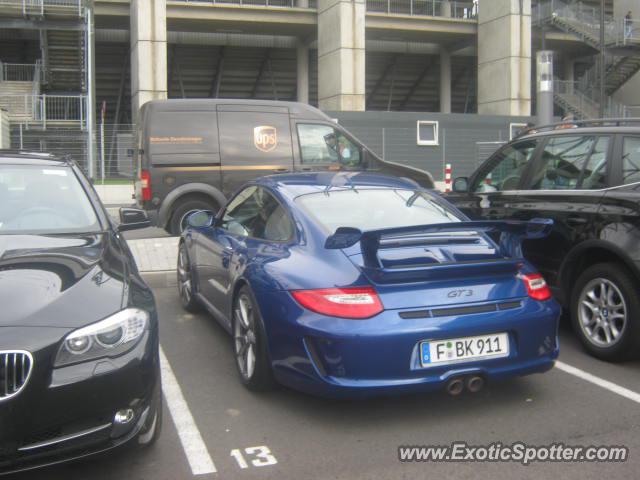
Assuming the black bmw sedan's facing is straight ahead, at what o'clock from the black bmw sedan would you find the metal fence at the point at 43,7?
The metal fence is roughly at 6 o'clock from the black bmw sedan.

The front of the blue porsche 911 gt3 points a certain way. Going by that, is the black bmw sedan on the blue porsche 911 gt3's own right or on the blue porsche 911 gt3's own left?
on the blue porsche 911 gt3's own left

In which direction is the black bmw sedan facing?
toward the camera

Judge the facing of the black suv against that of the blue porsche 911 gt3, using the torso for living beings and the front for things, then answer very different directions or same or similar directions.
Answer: same or similar directions

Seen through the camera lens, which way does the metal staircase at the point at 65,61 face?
facing the viewer

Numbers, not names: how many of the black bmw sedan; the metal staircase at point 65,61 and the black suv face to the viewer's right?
0

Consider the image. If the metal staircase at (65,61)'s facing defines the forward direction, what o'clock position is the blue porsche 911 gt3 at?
The blue porsche 911 gt3 is roughly at 12 o'clock from the metal staircase.

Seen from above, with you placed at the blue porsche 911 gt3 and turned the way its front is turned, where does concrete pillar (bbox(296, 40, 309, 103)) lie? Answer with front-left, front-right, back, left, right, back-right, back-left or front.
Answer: front-right

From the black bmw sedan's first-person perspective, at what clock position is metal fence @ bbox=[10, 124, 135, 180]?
The metal fence is roughly at 6 o'clock from the black bmw sedan.

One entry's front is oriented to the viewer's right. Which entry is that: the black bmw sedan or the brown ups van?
the brown ups van

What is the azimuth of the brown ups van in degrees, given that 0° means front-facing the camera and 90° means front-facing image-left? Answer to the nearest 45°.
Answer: approximately 270°

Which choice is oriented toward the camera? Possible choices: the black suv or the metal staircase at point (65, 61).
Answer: the metal staircase

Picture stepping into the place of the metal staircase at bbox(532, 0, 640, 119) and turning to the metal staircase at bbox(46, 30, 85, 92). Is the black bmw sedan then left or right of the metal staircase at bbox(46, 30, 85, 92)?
left

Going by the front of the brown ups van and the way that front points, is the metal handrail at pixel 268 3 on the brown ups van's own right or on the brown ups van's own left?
on the brown ups van's own left

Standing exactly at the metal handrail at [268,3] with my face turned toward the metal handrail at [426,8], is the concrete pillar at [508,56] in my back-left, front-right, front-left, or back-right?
front-right
